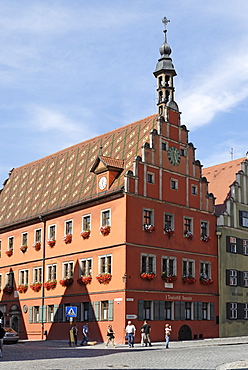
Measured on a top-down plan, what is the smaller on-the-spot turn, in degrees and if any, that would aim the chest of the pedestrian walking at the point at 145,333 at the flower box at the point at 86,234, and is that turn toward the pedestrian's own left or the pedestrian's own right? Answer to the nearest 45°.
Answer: approximately 45° to the pedestrian's own left

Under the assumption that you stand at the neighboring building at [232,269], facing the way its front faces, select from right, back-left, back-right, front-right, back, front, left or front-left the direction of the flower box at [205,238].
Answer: right

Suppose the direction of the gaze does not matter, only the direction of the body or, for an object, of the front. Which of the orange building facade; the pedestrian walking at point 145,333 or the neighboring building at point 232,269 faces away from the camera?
the pedestrian walking

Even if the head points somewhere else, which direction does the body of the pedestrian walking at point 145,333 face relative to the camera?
away from the camera

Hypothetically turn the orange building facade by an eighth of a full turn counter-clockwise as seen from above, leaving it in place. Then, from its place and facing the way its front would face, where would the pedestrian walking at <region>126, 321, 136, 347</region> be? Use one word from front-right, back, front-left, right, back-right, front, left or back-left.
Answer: right

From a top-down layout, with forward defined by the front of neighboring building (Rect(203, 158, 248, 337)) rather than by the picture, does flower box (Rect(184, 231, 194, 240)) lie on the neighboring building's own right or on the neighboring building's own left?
on the neighboring building's own right

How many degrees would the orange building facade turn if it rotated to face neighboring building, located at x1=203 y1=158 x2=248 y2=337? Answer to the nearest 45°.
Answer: approximately 90° to its left

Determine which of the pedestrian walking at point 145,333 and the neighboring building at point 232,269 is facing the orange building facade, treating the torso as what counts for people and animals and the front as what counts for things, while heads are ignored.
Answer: the pedestrian walking

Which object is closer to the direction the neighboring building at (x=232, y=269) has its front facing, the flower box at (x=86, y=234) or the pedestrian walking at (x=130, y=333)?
the pedestrian walking

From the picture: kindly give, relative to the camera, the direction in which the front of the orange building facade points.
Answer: facing the viewer and to the right of the viewer

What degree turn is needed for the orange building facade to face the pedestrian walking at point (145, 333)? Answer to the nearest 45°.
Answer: approximately 45° to its right

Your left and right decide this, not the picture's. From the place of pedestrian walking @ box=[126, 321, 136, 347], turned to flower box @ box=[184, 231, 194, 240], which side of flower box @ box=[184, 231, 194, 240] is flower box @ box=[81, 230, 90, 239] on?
left

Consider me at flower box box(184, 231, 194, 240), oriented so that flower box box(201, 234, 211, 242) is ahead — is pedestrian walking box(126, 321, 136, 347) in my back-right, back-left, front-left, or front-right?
back-right
